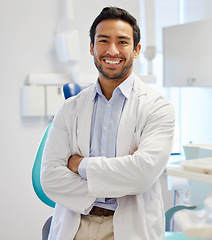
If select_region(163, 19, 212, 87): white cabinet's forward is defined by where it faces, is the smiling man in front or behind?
in front

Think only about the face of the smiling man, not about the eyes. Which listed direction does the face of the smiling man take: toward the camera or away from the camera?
toward the camera

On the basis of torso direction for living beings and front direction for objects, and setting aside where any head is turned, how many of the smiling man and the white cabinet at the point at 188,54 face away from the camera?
0

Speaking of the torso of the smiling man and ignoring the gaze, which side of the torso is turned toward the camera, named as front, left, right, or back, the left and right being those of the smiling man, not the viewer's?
front

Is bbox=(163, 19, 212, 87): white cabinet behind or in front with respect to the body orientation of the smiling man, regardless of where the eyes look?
behind

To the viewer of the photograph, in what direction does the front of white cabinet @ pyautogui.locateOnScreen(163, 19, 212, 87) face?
facing the viewer and to the left of the viewer
